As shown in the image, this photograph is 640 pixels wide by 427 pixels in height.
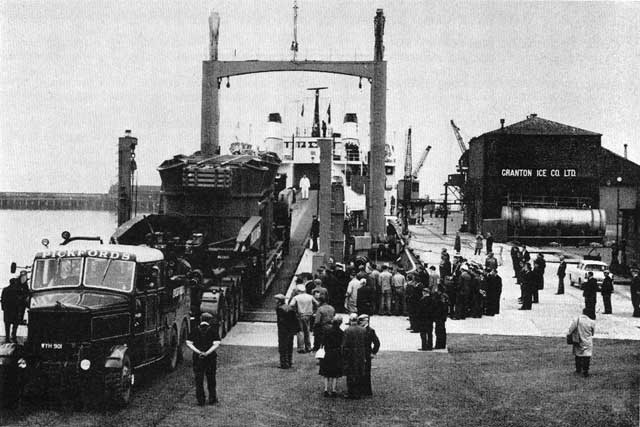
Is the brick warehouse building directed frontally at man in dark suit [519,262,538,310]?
yes

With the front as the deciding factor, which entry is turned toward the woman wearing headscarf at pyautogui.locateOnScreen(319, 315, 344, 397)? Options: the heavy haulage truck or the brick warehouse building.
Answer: the brick warehouse building

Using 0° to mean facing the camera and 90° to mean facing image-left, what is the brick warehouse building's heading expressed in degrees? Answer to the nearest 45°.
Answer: approximately 0°

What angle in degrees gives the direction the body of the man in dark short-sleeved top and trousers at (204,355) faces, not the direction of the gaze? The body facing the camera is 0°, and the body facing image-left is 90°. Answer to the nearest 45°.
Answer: approximately 180°

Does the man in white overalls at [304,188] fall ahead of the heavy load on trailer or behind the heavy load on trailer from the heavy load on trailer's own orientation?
behind

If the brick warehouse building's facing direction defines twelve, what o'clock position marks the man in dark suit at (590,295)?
The man in dark suit is roughly at 12 o'clock from the brick warehouse building.

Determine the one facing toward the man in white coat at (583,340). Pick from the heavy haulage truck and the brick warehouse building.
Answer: the brick warehouse building

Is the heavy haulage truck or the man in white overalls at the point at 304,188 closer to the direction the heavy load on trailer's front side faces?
the heavy haulage truck

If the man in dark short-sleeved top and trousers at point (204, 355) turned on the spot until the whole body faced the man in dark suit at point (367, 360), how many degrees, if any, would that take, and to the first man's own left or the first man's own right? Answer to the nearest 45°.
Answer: approximately 90° to the first man's own right

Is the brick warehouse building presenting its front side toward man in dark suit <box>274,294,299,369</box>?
yes
